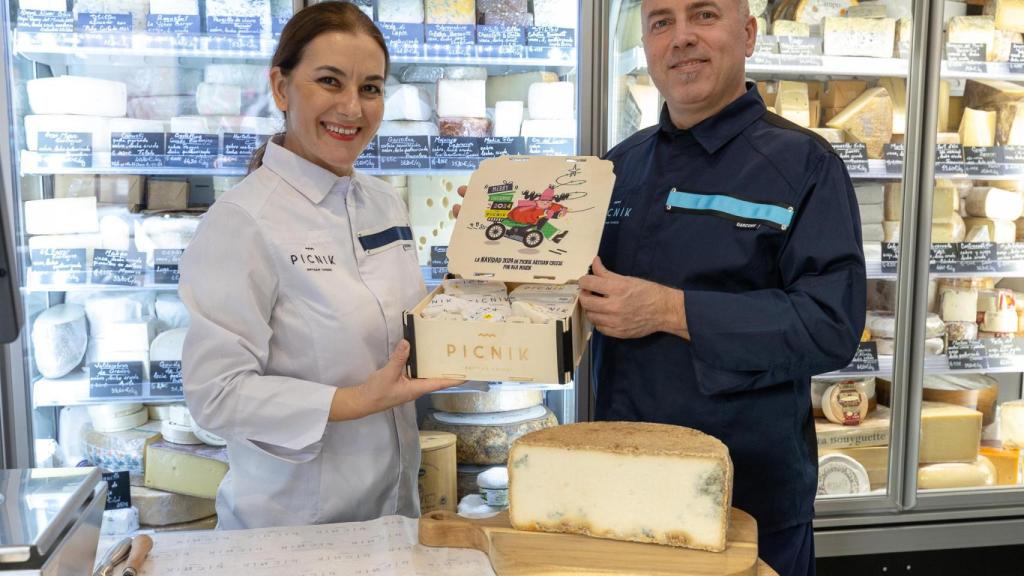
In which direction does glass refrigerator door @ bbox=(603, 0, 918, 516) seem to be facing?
toward the camera

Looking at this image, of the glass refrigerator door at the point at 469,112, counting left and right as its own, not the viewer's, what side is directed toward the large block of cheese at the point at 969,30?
left

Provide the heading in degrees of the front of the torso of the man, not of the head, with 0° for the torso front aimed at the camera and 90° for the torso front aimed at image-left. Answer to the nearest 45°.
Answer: approximately 45°

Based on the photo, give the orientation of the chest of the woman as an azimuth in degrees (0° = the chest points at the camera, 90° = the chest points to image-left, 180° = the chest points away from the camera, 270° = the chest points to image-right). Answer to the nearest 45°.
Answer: approximately 315°

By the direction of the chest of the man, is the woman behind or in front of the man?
in front

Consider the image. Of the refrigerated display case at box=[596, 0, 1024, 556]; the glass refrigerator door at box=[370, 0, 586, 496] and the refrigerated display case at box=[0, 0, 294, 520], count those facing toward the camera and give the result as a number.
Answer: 3

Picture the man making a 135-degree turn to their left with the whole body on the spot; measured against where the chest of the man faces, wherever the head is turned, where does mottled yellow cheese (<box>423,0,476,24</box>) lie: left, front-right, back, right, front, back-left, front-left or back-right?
back-left

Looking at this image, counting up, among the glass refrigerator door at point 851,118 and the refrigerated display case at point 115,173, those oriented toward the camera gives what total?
2

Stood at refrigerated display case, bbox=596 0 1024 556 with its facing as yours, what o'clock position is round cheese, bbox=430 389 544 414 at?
The round cheese is roughly at 2 o'clock from the refrigerated display case.

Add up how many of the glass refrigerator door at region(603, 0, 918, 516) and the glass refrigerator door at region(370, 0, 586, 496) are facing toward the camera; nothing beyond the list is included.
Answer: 2

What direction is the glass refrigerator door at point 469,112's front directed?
toward the camera

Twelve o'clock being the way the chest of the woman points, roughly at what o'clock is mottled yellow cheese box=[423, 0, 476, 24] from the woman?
The mottled yellow cheese is roughly at 8 o'clock from the woman.

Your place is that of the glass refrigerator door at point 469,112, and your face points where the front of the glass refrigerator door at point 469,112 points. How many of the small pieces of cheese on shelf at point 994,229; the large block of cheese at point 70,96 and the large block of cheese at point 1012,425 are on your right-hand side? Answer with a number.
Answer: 1

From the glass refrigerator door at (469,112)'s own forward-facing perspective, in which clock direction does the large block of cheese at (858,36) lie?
The large block of cheese is roughly at 9 o'clock from the glass refrigerator door.

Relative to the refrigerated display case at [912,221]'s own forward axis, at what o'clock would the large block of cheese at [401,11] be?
The large block of cheese is roughly at 2 o'clock from the refrigerated display case.

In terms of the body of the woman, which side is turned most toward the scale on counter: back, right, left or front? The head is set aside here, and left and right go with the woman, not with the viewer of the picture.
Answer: right
